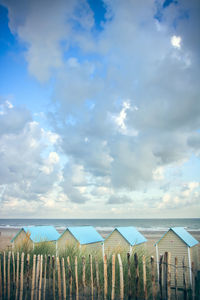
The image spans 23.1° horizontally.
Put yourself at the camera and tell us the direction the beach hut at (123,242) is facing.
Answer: facing away from the viewer and to the right of the viewer

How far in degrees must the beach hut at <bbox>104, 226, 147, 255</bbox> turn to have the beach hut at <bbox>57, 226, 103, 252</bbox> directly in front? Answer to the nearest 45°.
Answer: approximately 135° to its left

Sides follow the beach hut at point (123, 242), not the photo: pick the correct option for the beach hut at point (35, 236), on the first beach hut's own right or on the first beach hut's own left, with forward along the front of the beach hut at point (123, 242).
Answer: on the first beach hut's own left

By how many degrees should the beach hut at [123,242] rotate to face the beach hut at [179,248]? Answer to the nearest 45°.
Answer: approximately 45° to its right
